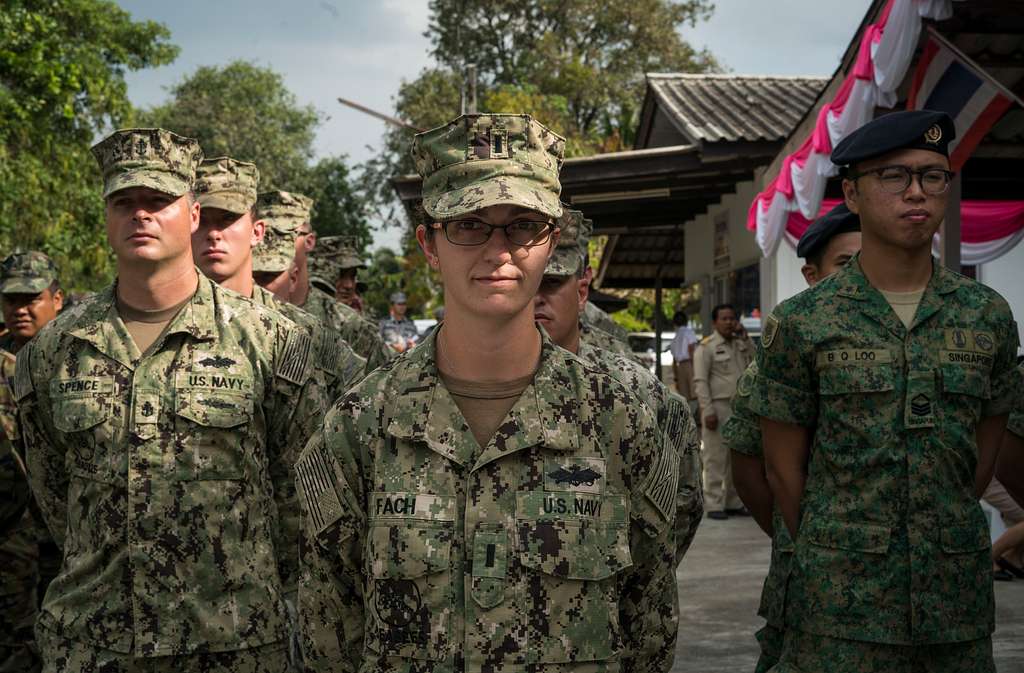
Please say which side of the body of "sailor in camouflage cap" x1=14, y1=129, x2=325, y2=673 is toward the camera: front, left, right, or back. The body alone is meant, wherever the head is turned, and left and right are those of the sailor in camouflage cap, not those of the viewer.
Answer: front

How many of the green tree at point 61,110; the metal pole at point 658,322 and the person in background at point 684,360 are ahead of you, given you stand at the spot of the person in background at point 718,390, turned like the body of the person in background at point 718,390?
0

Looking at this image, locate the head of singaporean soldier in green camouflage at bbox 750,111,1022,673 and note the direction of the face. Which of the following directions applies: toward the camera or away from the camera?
toward the camera

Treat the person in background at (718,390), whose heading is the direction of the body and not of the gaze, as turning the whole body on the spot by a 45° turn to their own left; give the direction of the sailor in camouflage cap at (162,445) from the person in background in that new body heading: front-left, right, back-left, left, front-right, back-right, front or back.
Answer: right

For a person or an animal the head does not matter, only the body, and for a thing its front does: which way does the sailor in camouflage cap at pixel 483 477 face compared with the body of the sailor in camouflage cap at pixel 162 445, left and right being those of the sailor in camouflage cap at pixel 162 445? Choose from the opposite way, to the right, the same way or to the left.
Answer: the same way

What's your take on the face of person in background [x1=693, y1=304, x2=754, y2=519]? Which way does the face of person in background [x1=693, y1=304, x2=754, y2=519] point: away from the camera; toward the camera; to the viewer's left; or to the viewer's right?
toward the camera

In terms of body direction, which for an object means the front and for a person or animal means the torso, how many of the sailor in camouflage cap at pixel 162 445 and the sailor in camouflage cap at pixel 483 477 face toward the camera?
2

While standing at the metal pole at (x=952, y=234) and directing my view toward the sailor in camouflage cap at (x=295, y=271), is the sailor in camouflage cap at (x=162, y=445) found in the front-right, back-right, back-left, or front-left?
front-left

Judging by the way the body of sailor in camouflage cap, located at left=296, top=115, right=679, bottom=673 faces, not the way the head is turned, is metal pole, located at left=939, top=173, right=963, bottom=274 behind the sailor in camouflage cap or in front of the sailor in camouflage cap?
behind

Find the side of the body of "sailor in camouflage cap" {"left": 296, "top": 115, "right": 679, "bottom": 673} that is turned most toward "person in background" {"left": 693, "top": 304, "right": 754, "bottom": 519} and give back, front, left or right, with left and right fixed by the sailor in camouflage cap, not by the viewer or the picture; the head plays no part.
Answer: back

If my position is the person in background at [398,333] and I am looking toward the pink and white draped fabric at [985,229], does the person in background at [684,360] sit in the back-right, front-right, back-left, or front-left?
front-left

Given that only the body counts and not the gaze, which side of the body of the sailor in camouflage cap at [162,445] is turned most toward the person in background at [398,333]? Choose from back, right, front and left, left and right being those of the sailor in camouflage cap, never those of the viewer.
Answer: back

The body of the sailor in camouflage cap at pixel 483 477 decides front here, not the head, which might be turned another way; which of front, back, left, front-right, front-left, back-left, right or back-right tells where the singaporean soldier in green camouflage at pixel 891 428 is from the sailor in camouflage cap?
back-left

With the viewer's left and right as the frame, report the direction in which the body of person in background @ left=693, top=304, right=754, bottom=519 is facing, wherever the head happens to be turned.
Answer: facing the viewer and to the right of the viewer

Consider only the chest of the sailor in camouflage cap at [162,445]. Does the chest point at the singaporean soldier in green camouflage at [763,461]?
no

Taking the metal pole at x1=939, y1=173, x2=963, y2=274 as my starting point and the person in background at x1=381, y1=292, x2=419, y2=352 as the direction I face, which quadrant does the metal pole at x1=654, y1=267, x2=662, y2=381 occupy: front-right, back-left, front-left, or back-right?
front-right

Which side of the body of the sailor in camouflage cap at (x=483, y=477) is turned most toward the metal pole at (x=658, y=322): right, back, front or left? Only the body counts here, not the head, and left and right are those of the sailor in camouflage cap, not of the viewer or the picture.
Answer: back
